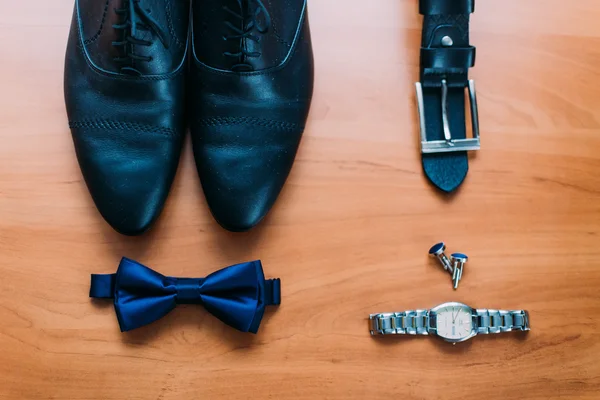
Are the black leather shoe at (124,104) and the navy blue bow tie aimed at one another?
no

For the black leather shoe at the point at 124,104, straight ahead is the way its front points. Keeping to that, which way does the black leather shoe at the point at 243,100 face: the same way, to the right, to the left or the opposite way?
the same way

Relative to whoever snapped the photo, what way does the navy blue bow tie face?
facing the viewer

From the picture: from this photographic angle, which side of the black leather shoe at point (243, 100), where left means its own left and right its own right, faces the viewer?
front

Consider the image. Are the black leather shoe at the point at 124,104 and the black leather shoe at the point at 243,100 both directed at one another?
no

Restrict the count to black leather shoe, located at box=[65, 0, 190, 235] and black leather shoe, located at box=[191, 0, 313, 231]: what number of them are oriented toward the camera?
2

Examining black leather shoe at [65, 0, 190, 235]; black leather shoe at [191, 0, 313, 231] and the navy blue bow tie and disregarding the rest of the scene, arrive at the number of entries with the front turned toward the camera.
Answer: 3

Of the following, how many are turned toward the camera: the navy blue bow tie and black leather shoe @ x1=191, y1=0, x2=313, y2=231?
2

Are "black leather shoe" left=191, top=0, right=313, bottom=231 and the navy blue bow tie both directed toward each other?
no
